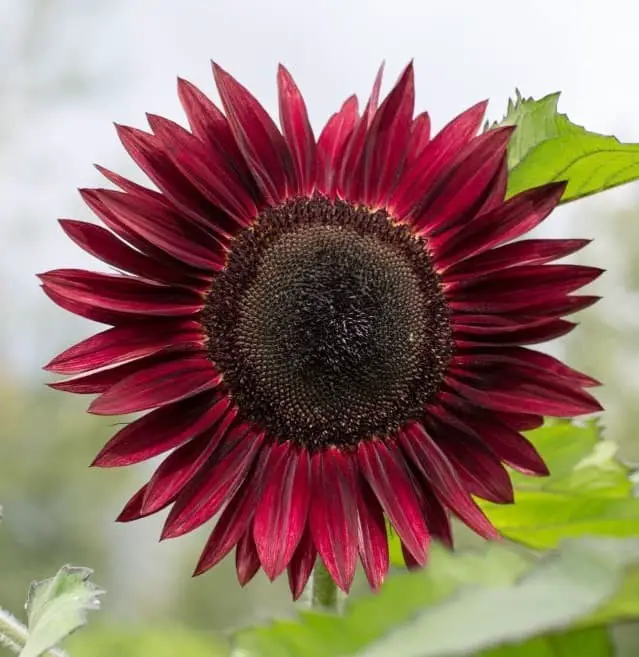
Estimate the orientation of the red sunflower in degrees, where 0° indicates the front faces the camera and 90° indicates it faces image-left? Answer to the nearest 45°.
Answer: approximately 0°
